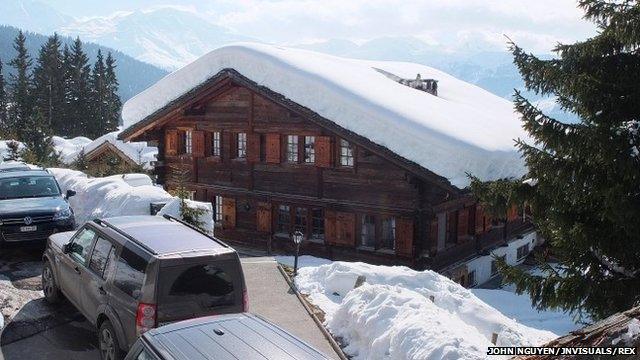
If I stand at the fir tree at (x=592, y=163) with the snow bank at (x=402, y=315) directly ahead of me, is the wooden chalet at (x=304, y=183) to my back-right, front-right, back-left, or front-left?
front-right

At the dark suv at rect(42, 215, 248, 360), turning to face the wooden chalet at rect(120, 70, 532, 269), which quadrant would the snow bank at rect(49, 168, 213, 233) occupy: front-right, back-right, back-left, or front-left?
front-left

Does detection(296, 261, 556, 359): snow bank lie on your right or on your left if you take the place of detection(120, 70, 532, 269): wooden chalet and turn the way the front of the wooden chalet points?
on your left

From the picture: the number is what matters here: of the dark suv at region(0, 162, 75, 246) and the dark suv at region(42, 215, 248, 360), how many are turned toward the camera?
1

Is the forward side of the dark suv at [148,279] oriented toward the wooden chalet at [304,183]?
no

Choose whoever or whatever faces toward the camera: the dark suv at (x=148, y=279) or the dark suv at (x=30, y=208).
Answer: the dark suv at (x=30, y=208)

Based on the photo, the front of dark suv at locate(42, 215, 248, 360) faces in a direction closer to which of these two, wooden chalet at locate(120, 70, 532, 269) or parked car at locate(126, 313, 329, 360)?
the wooden chalet

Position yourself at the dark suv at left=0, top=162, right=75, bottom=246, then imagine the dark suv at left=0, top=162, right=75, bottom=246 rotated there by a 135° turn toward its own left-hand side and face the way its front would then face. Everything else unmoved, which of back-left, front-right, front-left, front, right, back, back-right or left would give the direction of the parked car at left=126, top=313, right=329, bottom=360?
back-right

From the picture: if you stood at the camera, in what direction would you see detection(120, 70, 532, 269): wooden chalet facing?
facing the viewer and to the left of the viewer

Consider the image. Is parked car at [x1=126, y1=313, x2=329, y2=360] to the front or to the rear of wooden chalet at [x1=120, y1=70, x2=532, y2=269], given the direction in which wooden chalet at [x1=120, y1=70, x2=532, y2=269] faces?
to the front

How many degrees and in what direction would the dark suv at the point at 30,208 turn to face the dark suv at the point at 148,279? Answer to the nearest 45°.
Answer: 0° — it already faces it

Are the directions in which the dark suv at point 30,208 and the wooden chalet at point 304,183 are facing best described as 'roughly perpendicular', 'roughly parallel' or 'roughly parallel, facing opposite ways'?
roughly perpendicular

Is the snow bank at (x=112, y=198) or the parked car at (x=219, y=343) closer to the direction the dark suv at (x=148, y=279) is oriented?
the snow bank

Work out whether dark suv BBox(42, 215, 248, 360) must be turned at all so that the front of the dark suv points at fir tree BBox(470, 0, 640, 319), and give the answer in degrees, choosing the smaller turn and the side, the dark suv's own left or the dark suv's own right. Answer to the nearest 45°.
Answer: approximately 135° to the dark suv's own right

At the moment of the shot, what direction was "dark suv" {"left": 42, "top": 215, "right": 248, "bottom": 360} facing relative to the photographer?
facing away from the viewer and to the left of the viewer

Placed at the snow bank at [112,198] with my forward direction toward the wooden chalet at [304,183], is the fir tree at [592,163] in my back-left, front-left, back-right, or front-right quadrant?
front-right

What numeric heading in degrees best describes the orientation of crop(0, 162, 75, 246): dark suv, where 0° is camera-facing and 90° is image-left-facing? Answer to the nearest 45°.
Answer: approximately 0°

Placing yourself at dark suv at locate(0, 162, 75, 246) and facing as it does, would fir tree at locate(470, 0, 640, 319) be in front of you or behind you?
in front

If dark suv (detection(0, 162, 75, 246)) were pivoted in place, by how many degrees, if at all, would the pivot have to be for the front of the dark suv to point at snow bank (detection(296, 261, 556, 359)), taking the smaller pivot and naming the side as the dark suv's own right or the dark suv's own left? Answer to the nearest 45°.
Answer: approximately 45° to the dark suv's own left
